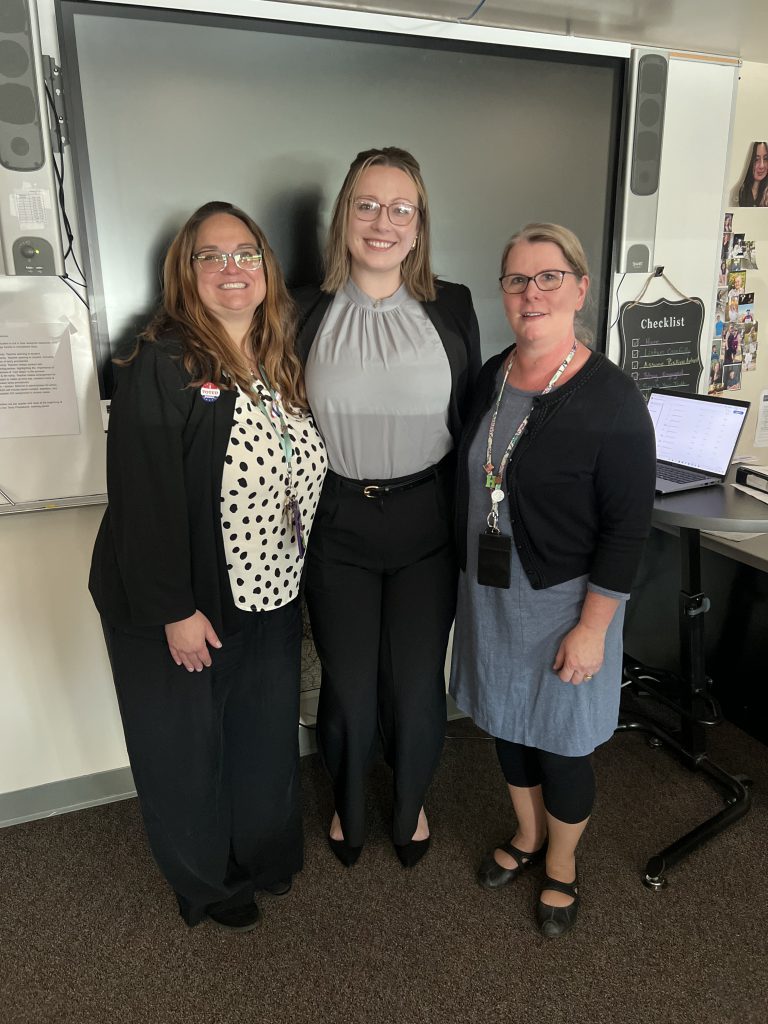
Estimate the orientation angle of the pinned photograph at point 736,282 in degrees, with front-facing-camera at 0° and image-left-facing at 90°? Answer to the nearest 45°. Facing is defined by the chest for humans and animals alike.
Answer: approximately 0°

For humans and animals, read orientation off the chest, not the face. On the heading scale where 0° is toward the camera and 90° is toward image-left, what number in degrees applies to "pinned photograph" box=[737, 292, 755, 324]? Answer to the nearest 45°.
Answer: approximately 0°

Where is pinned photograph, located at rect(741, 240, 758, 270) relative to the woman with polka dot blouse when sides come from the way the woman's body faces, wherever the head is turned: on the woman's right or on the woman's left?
on the woman's left

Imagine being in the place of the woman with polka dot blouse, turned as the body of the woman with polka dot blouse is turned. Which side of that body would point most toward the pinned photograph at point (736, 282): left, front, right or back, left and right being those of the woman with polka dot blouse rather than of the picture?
left

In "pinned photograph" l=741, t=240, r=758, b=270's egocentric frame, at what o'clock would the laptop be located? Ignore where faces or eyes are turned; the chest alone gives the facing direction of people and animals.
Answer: The laptop is roughly at 12 o'clock from the pinned photograph.

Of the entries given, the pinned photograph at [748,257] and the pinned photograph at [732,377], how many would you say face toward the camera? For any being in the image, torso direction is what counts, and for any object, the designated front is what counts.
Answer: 2
